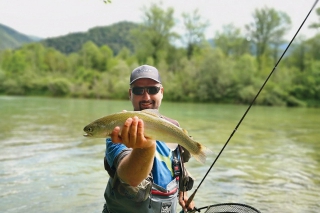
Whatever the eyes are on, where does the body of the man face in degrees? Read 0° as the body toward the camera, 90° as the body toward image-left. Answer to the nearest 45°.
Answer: approximately 0°
